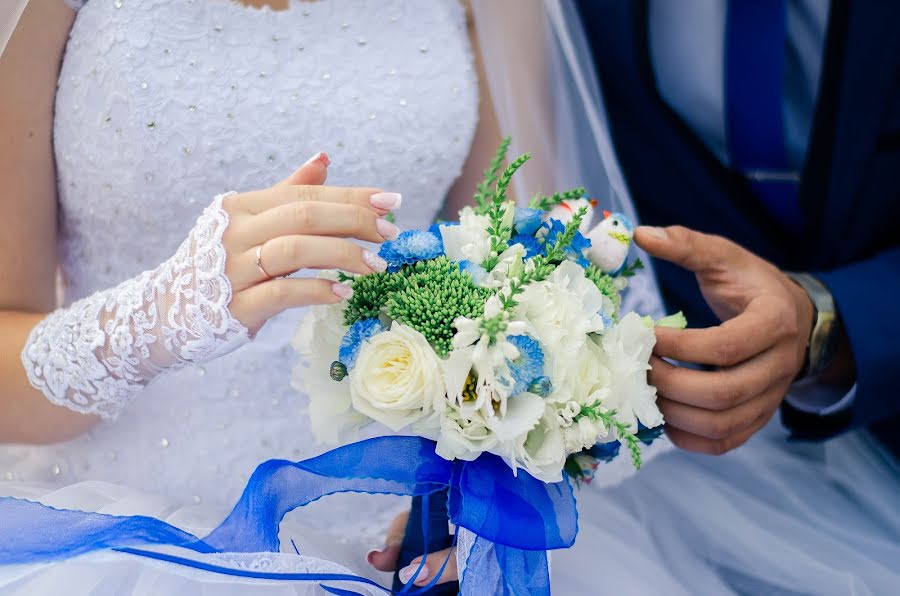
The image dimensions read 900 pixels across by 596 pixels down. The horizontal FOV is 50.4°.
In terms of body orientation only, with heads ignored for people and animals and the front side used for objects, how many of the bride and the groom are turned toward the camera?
2

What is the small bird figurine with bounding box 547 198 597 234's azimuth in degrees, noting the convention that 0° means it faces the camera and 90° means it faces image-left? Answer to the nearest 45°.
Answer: approximately 270°
